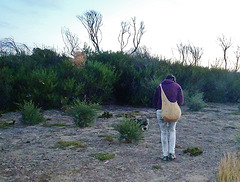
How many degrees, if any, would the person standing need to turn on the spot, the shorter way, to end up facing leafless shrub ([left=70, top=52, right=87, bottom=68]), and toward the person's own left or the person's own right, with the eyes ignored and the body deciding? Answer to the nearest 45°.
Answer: approximately 45° to the person's own left

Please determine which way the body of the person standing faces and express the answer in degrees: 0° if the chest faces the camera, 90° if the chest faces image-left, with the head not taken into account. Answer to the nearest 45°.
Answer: approximately 180°

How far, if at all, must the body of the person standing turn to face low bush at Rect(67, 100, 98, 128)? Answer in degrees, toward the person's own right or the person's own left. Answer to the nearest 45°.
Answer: approximately 45° to the person's own left

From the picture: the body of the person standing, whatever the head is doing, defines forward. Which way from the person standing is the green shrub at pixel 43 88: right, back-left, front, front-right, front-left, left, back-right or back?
front-left

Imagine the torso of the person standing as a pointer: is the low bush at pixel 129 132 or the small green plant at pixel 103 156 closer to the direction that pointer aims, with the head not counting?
the low bush

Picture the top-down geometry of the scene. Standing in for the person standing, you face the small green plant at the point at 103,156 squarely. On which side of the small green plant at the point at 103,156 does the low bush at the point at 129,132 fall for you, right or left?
right

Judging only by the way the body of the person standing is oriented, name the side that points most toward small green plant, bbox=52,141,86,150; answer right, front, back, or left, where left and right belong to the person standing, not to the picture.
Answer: left

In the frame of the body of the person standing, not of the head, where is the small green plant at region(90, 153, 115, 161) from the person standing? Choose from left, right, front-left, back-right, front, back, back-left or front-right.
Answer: left
